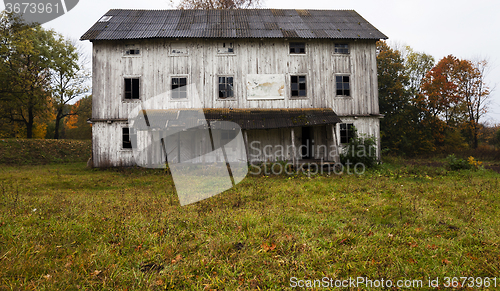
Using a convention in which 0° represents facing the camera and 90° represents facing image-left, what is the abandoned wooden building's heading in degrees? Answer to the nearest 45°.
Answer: approximately 0°

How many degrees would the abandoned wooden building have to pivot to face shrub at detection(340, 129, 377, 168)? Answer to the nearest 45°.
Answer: approximately 90° to its left
